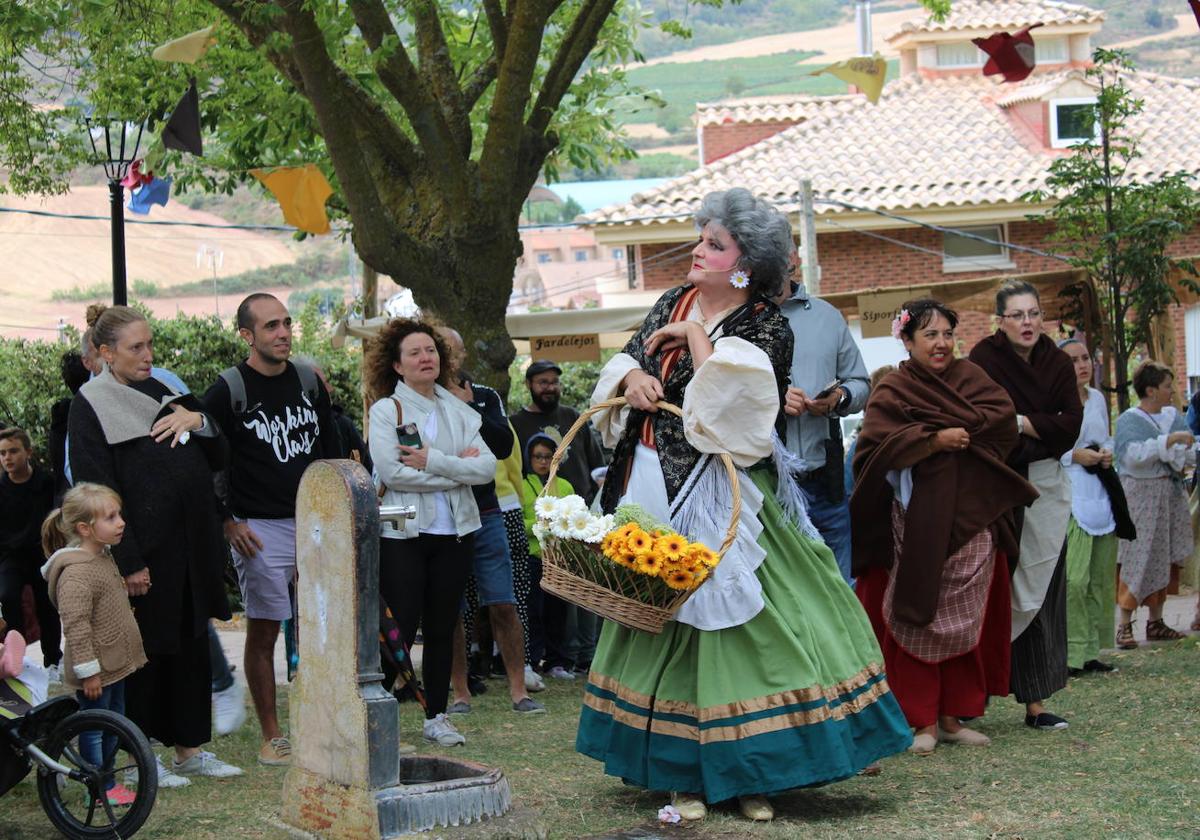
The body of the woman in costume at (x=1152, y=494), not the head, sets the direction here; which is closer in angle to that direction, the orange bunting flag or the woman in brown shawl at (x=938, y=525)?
the woman in brown shawl

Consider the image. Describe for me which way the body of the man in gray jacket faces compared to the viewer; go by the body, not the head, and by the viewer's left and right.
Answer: facing the viewer and to the left of the viewer

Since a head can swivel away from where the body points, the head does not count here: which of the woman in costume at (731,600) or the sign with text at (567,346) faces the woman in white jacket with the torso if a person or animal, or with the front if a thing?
the sign with text

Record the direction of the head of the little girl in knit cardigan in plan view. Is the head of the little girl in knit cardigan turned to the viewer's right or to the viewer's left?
to the viewer's right

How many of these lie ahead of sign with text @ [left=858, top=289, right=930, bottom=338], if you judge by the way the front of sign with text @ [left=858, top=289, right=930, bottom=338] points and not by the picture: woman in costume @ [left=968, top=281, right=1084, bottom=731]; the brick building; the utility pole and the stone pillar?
2

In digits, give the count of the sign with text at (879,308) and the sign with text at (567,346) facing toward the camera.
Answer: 2

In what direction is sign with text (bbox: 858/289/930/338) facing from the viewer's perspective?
toward the camera

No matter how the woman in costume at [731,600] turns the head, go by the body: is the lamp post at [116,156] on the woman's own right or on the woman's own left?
on the woman's own right

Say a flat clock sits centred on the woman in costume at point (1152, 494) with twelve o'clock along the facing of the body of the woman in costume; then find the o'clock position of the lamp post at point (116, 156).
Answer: The lamp post is roughly at 4 o'clock from the woman in costume.

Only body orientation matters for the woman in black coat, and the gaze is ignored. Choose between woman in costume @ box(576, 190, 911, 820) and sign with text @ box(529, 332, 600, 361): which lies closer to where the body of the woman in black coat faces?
the woman in costume

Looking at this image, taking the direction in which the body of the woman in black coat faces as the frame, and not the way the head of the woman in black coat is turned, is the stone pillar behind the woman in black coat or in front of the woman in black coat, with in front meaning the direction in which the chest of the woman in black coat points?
in front

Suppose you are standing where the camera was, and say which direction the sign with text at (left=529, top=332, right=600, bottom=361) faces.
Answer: facing the viewer

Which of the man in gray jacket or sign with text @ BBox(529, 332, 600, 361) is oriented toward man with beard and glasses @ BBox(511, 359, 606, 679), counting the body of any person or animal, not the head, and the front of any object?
the sign with text
